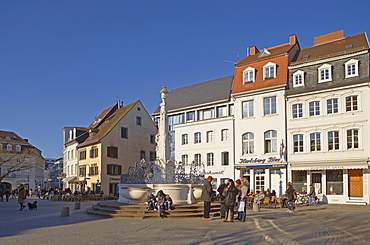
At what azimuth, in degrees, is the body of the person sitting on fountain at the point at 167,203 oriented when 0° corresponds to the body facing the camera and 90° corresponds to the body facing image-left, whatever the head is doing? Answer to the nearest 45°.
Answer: approximately 0°

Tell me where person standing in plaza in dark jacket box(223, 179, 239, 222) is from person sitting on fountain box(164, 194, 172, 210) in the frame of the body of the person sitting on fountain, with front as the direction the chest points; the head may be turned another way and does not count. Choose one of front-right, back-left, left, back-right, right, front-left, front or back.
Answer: front-left
